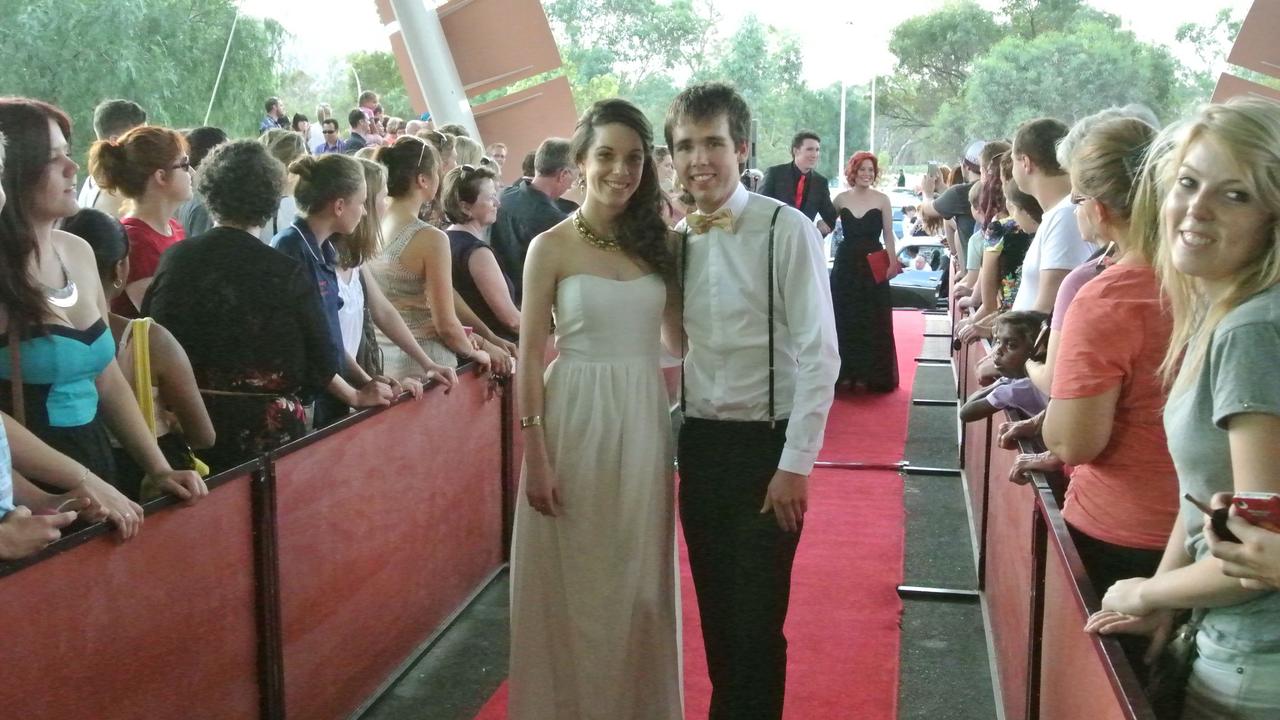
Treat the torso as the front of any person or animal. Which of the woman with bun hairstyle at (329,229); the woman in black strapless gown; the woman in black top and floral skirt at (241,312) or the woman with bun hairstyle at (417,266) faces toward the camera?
the woman in black strapless gown

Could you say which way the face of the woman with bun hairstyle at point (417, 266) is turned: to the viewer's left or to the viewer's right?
to the viewer's right

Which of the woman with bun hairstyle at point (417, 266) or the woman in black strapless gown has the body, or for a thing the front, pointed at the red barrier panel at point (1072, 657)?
the woman in black strapless gown

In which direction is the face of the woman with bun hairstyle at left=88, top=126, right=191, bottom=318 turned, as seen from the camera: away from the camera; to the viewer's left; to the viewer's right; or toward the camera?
to the viewer's right

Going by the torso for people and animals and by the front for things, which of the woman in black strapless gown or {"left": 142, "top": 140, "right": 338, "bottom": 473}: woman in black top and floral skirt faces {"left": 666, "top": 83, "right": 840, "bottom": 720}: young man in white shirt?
the woman in black strapless gown

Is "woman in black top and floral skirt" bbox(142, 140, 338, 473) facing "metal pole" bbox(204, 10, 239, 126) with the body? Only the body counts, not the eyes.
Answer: yes

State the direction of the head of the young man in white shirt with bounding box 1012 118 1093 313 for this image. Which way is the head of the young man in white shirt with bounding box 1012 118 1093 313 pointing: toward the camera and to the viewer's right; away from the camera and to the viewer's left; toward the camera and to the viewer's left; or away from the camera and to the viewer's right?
away from the camera and to the viewer's left

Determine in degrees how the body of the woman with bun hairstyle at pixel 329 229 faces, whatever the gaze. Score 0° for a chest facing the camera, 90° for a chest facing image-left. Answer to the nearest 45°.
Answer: approximately 270°

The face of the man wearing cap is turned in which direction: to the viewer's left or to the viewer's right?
to the viewer's left

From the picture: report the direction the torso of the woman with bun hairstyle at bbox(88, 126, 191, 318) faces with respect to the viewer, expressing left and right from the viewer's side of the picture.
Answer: facing to the right of the viewer

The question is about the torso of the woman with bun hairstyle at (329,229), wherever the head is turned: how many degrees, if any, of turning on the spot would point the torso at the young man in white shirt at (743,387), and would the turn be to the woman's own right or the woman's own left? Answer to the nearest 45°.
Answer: approximately 45° to the woman's own right

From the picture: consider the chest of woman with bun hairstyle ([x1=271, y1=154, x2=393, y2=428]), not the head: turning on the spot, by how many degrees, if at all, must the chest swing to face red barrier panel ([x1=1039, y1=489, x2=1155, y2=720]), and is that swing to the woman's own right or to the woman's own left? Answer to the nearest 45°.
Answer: approximately 45° to the woman's own right

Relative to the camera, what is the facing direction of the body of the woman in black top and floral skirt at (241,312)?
away from the camera
